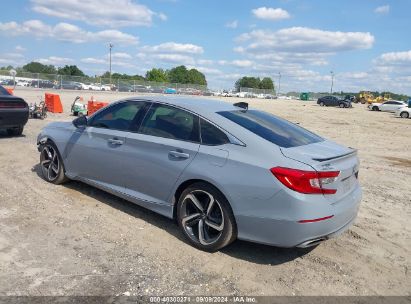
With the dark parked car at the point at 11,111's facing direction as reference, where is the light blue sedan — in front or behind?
behind

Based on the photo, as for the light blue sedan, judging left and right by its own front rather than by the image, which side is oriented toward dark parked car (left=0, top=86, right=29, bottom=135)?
front

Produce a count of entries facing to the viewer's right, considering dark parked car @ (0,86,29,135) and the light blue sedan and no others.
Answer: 0

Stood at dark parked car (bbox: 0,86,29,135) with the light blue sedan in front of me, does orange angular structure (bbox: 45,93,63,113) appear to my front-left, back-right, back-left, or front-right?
back-left

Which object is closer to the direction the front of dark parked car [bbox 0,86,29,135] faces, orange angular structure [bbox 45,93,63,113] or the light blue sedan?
the orange angular structure

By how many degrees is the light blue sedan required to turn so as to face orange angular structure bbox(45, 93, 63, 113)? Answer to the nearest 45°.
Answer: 0° — it already faces it

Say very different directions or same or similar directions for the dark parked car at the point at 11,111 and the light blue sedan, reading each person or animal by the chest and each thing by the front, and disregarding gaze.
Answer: same or similar directions

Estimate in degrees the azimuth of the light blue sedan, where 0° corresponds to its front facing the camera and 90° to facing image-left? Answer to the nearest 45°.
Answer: approximately 135°
